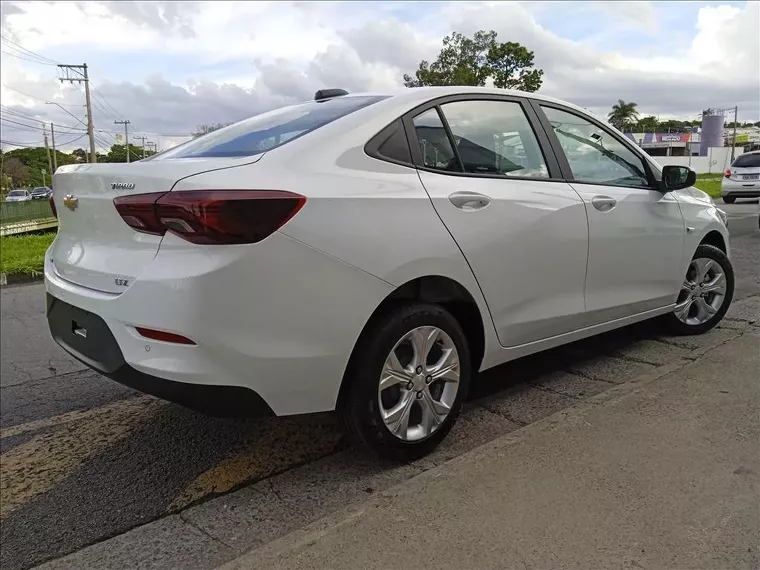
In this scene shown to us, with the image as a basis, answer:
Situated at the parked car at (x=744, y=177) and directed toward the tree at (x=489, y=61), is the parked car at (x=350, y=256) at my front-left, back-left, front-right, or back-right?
back-left

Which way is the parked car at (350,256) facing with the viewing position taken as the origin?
facing away from the viewer and to the right of the viewer

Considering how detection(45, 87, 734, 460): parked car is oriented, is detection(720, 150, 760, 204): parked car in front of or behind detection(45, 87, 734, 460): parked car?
in front

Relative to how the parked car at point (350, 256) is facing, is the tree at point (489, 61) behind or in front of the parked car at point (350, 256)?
in front
